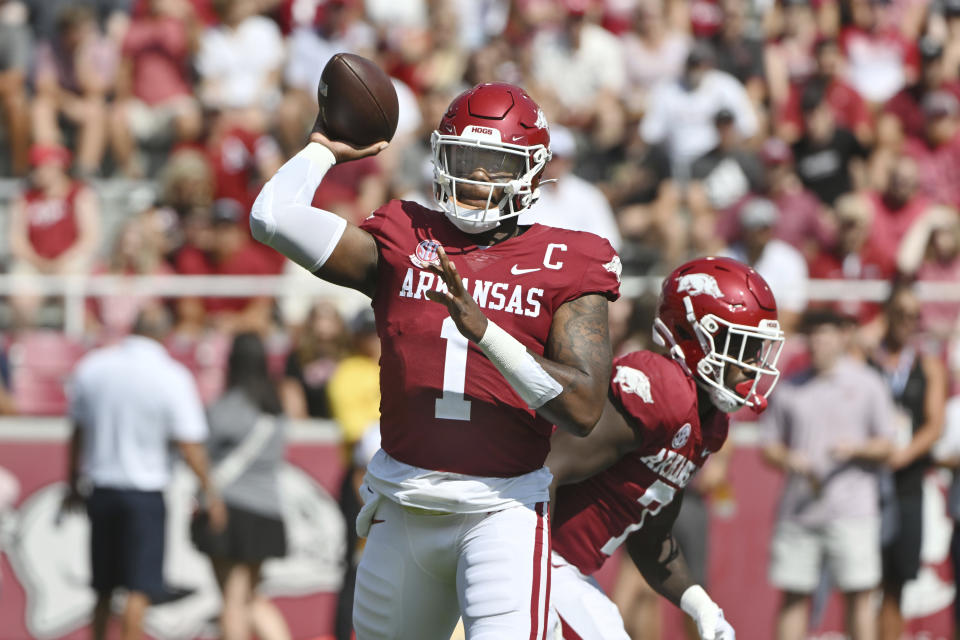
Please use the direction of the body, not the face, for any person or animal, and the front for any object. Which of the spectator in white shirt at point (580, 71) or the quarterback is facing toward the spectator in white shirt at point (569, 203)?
the spectator in white shirt at point (580, 71)

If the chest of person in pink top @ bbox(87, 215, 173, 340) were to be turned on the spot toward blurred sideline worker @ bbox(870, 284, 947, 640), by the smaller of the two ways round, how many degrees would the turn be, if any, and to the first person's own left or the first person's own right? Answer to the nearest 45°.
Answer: approximately 45° to the first person's own left

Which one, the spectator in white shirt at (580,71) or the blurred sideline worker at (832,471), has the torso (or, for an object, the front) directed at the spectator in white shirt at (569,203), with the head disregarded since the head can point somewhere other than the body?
the spectator in white shirt at (580,71)

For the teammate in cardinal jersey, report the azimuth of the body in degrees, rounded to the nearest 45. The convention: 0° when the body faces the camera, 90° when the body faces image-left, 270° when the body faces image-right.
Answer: approximately 315°

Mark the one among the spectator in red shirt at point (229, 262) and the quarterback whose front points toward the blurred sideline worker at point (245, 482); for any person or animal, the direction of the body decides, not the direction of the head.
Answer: the spectator in red shirt

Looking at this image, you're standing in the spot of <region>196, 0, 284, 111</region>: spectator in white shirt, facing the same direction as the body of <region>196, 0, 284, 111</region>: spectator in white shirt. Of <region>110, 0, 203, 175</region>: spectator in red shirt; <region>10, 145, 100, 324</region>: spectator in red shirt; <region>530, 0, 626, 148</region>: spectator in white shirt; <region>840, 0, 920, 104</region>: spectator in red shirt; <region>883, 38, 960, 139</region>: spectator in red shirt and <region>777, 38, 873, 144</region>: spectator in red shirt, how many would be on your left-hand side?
4

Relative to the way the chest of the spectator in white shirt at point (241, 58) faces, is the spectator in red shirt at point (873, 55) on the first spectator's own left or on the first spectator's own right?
on the first spectator's own left
